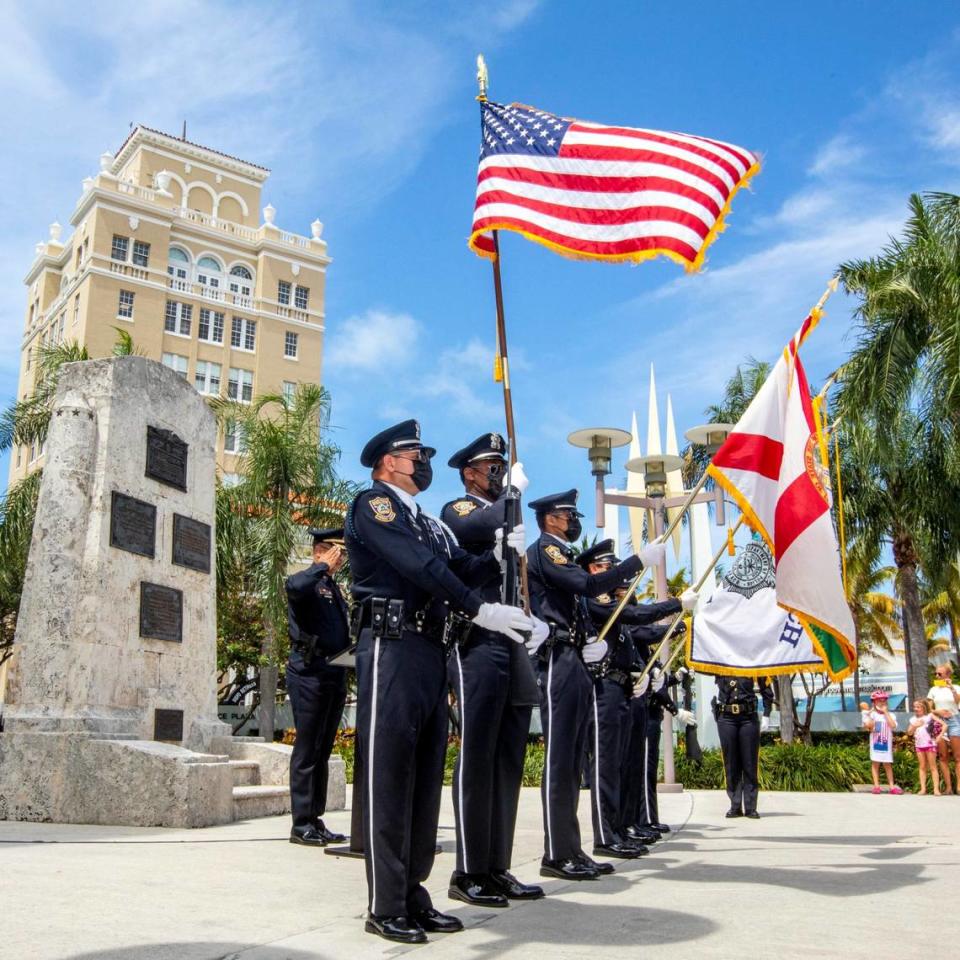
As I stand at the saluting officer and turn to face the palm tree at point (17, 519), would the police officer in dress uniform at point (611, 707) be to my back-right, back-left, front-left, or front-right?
back-right

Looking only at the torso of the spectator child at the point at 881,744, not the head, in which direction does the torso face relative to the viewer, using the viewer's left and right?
facing the viewer

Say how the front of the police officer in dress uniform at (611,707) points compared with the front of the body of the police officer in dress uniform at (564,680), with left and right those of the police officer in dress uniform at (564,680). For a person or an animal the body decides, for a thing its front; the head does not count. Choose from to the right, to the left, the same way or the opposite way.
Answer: the same way

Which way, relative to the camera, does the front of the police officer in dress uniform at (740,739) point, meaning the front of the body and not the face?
toward the camera

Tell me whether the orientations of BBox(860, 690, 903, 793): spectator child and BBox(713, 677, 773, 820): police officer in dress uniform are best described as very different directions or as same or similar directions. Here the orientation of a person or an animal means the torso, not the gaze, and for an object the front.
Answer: same or similar directions
